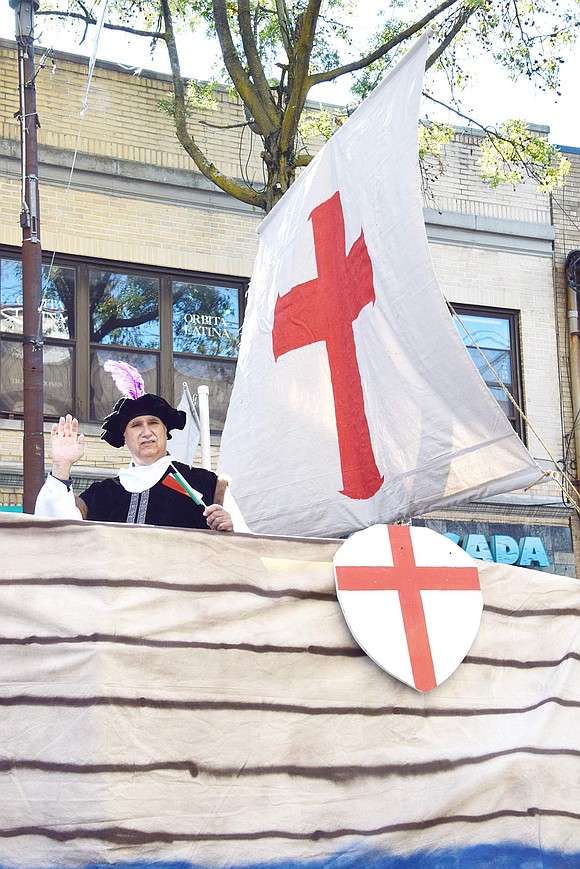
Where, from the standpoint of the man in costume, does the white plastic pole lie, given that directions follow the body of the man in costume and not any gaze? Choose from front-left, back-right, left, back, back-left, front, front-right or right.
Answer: back

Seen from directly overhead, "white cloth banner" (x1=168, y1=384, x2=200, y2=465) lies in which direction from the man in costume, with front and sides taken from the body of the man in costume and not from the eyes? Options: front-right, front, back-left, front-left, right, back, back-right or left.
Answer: back

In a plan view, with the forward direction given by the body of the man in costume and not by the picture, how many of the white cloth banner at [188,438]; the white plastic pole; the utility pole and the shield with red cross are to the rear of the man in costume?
3

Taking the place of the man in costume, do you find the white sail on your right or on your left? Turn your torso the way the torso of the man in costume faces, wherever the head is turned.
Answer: on your left

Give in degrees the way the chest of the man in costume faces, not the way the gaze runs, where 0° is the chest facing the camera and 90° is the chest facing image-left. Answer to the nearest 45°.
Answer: approximately 0°

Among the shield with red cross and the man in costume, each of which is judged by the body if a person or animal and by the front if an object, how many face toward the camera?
2

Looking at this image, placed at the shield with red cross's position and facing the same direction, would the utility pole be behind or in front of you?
behind

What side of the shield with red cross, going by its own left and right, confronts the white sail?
back

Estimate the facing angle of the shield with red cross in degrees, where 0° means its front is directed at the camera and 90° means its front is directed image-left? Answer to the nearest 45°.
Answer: approximately 0°

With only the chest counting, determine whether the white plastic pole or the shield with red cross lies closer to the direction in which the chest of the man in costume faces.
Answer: the shield with red cross
